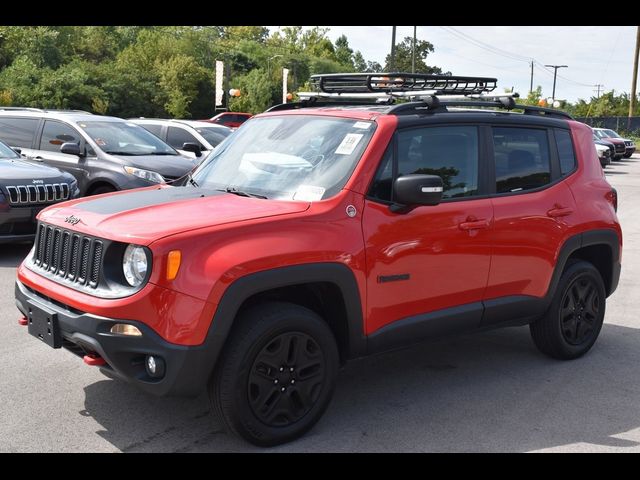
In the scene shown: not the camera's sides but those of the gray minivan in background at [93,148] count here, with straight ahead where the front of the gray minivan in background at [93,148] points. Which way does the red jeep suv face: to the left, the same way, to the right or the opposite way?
to the right

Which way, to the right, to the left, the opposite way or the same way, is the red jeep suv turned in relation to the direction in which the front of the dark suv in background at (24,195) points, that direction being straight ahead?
to the right

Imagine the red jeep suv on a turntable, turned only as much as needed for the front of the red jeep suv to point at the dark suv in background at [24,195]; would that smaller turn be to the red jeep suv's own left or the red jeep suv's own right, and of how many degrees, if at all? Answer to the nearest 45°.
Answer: approximately 90° to the red jeep suv's own right

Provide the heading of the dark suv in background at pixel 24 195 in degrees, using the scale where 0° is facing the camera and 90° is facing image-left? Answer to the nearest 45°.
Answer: approximately 315°

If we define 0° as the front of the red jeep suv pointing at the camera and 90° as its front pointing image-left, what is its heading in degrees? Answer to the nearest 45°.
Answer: approximately 45°

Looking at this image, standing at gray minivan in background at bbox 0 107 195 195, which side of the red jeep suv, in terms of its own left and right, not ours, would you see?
right

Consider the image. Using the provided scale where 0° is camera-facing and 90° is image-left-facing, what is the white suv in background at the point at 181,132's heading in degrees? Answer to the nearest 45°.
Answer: approximately 315°

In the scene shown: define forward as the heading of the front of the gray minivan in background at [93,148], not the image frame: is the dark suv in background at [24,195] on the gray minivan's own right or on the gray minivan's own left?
on the gray minivan's own right

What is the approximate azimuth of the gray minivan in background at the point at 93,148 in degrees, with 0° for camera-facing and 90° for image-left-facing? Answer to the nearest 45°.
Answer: approximately 315°

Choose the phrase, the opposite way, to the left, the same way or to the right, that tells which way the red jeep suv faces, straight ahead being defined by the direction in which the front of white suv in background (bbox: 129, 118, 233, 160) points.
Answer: to the right
